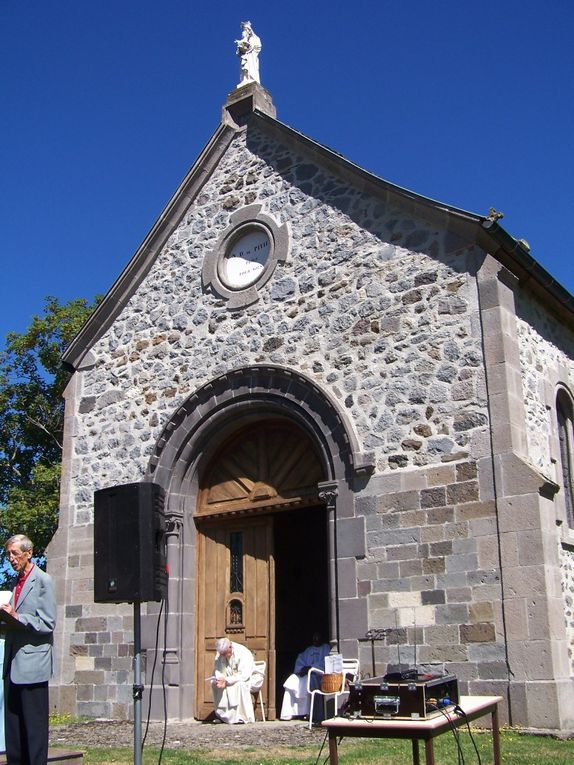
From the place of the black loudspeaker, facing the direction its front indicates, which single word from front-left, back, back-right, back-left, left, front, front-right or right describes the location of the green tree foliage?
back-right

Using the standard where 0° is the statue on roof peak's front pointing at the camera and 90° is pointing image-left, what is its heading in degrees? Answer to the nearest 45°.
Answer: approximately 45°

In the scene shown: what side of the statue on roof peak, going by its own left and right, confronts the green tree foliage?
right

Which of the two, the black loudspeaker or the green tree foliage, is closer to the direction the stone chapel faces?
the black loudspeaker

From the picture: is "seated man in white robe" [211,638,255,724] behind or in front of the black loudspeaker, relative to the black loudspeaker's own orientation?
behind

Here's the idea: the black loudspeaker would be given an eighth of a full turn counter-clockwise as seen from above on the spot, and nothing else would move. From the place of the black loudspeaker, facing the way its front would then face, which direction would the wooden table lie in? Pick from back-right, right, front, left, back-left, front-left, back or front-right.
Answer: front-left

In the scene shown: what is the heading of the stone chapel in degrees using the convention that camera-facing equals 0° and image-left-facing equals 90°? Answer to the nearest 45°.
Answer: approximately 45°
